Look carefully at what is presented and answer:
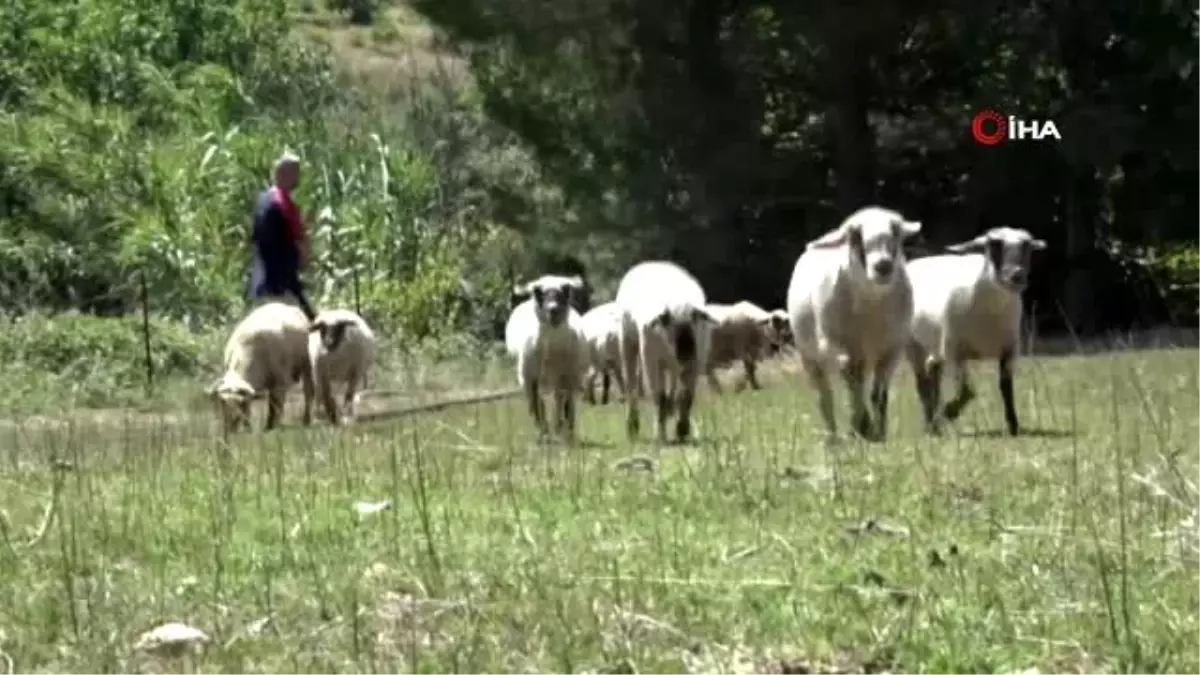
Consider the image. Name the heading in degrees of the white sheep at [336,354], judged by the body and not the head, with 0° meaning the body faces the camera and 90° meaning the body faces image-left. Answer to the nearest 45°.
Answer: approximately 0°

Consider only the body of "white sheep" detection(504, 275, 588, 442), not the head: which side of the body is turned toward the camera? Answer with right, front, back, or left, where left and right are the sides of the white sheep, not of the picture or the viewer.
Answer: front

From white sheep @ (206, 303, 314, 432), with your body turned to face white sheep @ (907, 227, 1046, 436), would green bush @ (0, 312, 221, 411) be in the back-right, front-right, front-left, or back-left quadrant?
back-left

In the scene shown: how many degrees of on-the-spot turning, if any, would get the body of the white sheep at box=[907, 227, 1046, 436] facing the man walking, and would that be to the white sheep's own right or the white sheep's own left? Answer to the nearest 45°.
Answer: approximately 135° to the white sheep's own right

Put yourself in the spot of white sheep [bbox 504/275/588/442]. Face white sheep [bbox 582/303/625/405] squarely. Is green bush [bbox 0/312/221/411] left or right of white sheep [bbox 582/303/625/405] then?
left

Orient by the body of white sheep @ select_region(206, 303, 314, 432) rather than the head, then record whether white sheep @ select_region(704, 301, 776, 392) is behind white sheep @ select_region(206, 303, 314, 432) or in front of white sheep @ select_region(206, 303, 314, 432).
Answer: behind

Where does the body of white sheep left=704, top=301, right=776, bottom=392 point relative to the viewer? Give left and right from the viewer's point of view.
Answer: facing to the right of the viewer

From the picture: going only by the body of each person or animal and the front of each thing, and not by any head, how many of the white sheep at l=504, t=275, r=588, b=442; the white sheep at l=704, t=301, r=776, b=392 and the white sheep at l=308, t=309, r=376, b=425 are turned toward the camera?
2

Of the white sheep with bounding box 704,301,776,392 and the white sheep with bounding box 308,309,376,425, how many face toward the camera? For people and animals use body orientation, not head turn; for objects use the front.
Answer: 1

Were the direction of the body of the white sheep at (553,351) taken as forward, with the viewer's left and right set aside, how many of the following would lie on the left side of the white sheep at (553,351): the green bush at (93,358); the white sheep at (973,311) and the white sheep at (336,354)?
1
